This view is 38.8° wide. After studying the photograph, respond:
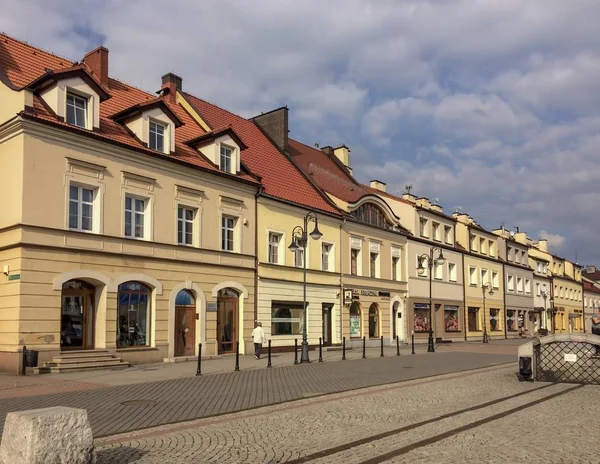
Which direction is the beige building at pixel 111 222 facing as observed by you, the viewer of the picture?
facing the viewer and to the right of the viewer

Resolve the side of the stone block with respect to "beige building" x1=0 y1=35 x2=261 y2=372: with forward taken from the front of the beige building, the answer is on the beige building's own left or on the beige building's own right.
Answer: on the beige building's own right

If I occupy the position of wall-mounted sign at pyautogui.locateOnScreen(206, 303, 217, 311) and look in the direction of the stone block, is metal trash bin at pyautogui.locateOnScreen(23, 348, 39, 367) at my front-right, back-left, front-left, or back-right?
front-right

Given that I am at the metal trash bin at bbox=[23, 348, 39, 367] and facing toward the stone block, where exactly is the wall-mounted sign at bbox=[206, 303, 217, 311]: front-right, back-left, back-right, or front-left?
back-left

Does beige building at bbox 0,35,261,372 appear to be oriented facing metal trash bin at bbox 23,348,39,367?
no
